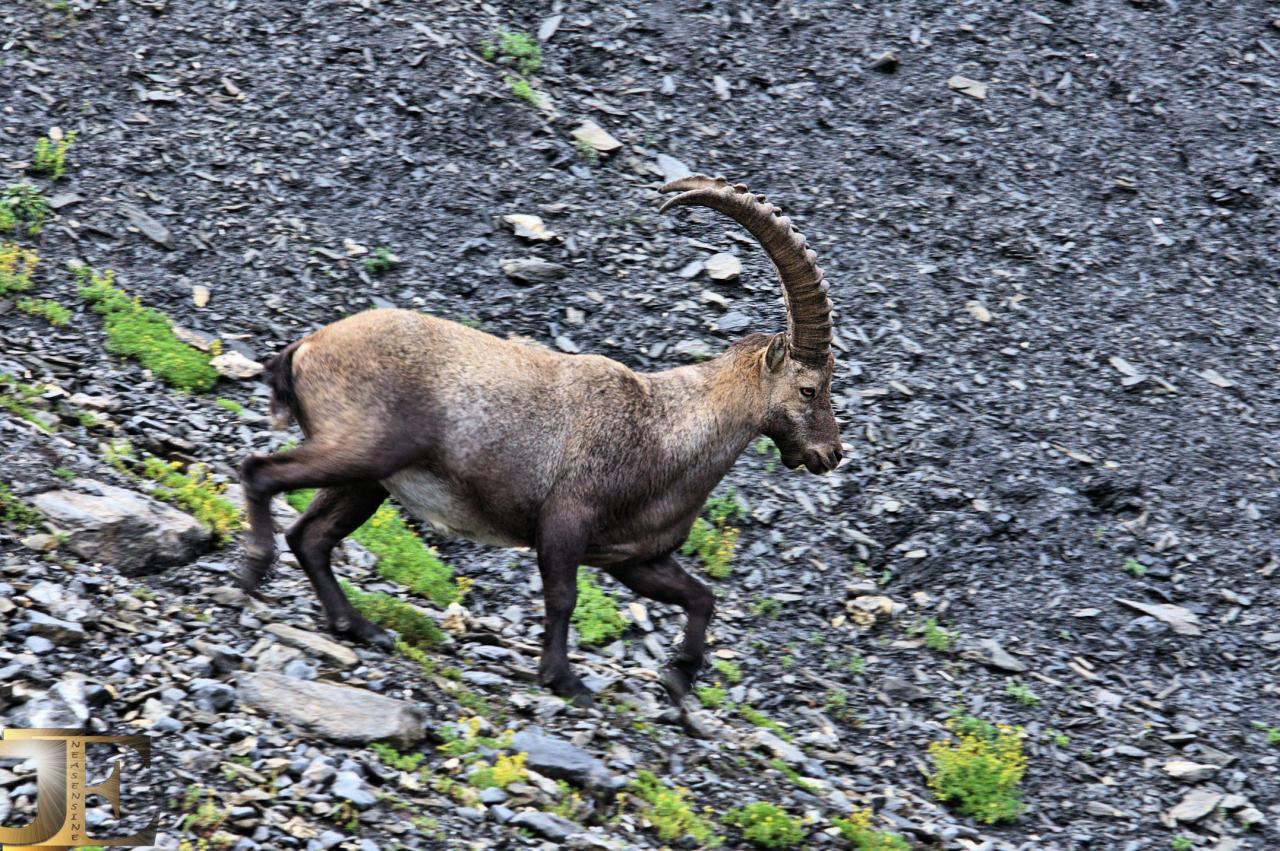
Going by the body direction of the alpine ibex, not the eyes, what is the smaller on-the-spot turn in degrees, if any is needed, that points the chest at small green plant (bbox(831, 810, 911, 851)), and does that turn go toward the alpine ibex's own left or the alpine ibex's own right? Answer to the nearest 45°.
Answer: approximately 45° to the alpine ibex's own right

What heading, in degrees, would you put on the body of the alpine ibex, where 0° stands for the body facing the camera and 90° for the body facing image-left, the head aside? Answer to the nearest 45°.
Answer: approximately 270°

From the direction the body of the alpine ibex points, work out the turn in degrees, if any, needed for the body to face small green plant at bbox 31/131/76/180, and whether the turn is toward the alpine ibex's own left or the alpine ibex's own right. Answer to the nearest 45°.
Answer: approximately 135° to the alpine ibex's own left

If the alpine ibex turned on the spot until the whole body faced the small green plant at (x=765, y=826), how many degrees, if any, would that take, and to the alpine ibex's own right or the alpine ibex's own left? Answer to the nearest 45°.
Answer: approximately 45° to the alpine ibex's own right

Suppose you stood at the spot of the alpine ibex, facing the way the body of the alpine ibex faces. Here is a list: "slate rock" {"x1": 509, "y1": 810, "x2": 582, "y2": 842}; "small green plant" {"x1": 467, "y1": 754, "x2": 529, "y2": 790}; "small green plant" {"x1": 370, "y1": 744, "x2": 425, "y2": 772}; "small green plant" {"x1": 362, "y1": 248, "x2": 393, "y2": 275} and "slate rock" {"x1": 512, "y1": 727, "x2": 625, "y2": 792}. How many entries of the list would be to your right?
4

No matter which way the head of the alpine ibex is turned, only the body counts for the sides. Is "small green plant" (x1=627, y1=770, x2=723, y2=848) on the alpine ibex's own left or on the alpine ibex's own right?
on the alpine ibex's own right

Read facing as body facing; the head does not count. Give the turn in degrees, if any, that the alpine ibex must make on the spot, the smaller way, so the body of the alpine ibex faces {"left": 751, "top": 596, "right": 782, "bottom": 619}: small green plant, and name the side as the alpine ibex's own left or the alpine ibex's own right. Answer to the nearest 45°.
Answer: approximately 45° to the alpine ibex's own left

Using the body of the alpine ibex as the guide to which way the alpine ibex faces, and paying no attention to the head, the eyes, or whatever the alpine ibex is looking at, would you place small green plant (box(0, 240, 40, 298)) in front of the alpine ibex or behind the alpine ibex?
behind

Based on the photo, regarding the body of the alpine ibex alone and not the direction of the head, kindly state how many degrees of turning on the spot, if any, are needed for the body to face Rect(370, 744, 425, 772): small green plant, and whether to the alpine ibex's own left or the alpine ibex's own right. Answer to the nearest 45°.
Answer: approximately 90° to the alpine ibex's own right

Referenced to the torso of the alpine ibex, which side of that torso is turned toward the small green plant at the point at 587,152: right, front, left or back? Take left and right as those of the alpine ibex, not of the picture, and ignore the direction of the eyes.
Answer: left

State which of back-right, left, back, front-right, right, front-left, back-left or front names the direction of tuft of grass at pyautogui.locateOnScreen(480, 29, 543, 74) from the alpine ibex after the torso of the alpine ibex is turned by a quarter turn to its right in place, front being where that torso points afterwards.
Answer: back
